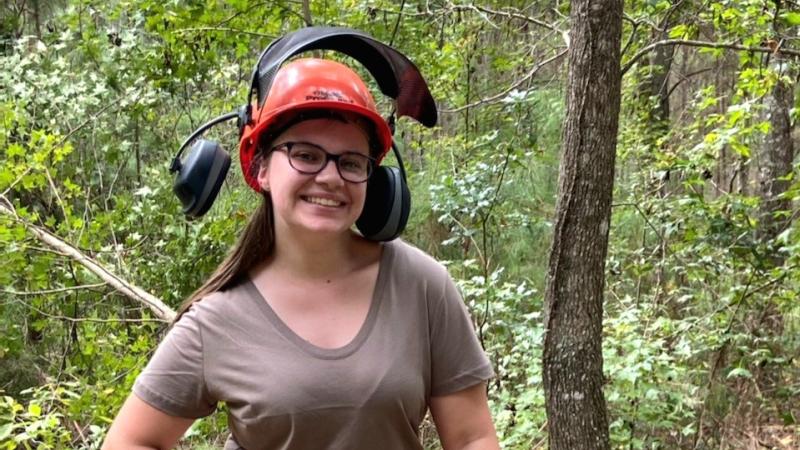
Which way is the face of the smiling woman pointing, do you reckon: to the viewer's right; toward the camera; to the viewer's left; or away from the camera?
toward the camera

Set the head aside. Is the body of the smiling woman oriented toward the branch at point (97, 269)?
no

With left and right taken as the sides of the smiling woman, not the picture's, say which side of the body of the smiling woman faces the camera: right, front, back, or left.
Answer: front

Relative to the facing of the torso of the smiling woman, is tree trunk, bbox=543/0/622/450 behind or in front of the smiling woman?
behind

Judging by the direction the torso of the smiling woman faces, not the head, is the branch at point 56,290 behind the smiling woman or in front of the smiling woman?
behind
